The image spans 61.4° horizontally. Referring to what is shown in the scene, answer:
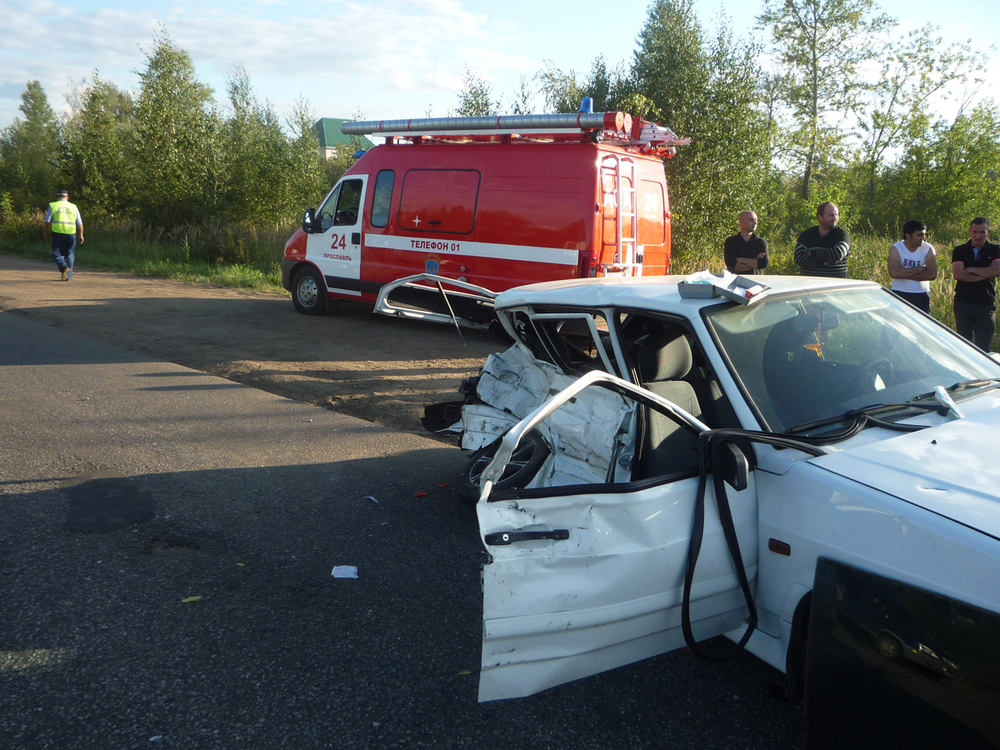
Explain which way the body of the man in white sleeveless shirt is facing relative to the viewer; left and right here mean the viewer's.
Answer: facing the viewer

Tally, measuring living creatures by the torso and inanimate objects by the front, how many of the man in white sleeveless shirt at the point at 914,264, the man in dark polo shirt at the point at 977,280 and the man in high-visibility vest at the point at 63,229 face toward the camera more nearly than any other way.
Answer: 2

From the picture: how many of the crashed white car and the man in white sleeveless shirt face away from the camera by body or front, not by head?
0

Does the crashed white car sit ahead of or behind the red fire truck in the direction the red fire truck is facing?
behind

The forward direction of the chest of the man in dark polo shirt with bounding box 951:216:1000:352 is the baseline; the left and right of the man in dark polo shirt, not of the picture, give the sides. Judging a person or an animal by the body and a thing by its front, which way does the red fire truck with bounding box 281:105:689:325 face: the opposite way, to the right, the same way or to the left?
to the right

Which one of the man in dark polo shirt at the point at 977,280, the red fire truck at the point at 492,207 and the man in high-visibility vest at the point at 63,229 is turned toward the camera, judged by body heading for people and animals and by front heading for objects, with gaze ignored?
the man in dark polo shirt

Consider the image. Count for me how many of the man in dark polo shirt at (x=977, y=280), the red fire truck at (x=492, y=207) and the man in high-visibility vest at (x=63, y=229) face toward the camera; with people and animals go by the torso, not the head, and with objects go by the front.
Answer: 1

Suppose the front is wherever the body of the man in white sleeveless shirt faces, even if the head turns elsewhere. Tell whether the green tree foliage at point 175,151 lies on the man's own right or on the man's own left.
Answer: on the man's own right

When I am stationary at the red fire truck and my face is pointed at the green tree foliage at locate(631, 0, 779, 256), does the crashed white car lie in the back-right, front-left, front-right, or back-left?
back-right

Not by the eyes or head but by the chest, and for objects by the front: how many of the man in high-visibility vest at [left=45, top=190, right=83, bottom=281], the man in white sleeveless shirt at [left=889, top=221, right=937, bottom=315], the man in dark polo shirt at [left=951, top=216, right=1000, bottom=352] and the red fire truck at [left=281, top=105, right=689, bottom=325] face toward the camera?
2

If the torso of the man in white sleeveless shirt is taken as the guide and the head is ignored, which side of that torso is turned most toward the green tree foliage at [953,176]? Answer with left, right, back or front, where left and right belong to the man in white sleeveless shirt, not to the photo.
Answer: back

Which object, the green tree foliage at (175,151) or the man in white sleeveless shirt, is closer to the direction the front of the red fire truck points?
the green tree foliage

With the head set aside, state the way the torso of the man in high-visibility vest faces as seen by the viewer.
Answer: away from the camera

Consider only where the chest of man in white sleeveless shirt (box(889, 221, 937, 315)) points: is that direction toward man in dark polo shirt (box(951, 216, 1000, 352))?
no

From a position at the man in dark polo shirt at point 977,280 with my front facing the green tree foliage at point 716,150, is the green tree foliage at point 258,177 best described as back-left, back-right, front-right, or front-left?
front-left

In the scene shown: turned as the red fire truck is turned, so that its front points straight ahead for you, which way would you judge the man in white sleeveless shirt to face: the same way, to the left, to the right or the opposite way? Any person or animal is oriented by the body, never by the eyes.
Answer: to the left

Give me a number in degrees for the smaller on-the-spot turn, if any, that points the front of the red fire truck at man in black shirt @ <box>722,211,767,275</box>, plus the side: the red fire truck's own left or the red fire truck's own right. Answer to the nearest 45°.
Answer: approximately 180°
